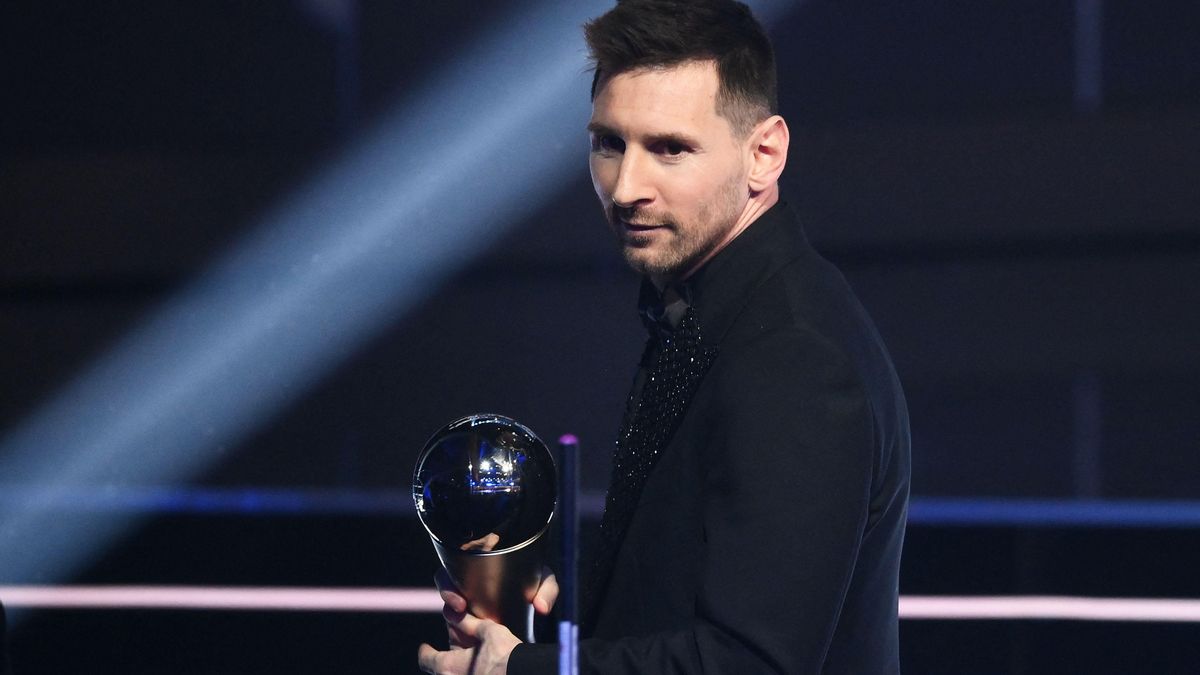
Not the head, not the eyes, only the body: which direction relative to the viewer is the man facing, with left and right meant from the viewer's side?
facing to the left of the viewer

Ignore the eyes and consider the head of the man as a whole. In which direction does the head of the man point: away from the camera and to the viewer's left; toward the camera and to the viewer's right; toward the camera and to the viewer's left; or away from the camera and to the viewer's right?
toward the camera and to the viewer's left

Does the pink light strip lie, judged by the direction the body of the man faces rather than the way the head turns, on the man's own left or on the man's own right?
on the man's own right
